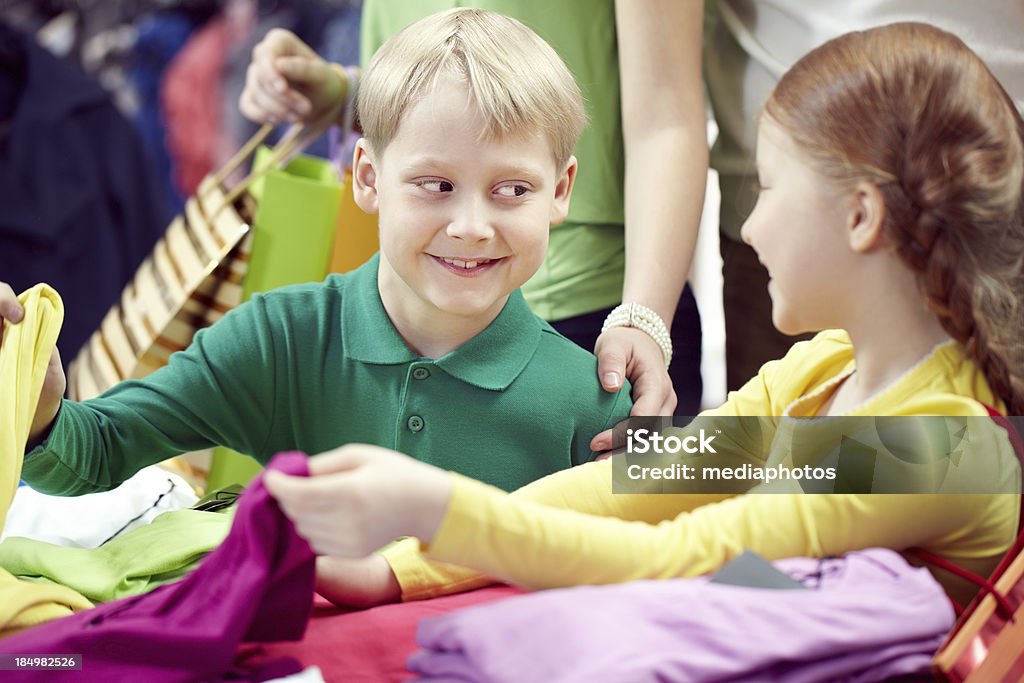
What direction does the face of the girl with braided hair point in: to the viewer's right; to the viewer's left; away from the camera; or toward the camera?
to the viewer's left

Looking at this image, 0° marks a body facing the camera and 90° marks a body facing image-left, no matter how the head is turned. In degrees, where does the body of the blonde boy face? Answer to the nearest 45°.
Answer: approximately 0°
